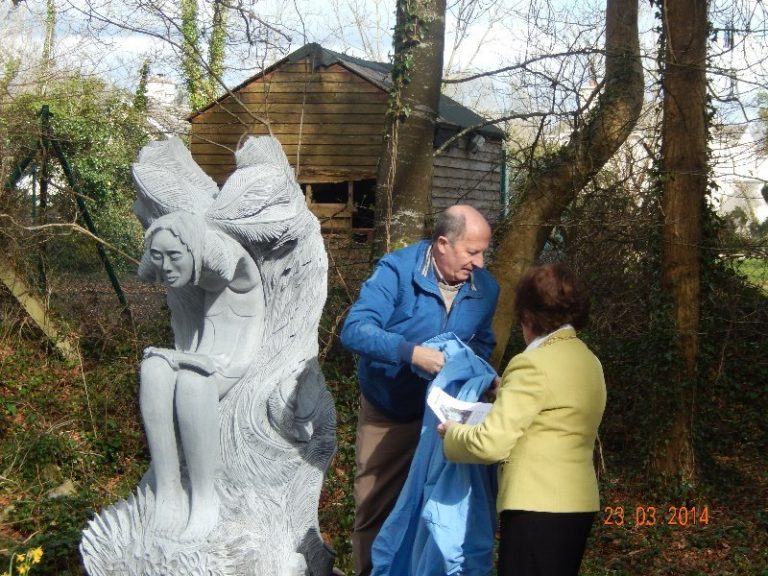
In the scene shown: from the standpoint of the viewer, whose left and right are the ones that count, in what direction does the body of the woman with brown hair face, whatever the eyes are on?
facing away from the viewer and to the left of the viewer

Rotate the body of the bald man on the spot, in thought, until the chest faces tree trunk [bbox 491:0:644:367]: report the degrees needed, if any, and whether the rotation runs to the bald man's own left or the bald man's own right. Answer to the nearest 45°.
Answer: approximately 135° to the bald man's own left

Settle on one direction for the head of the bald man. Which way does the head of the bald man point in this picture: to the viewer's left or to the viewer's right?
to the viewer's right

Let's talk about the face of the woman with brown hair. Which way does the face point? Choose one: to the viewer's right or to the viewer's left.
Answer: to the viewer's left

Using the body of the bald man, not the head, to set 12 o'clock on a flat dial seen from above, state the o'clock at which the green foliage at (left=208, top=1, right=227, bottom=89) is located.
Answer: The green foliage is roughly at 7 o'clock from the bald man.

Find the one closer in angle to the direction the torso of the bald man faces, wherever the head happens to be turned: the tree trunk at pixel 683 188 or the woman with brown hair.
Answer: the woman with brown hair

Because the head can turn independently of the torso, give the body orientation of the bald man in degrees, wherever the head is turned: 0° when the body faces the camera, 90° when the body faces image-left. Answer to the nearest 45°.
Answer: approximately 315°

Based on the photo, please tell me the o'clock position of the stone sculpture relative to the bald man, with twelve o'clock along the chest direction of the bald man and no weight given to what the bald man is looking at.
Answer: The stone sculpture is roughly at 4 o'clock from the bald man.

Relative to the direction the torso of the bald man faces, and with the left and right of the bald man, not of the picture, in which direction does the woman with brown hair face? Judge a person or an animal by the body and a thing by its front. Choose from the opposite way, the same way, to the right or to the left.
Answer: the opposite way

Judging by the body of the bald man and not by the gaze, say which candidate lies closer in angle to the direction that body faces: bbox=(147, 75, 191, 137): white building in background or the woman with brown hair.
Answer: the woman with brown hair

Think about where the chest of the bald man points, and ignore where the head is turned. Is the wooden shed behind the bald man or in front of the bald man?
behind
